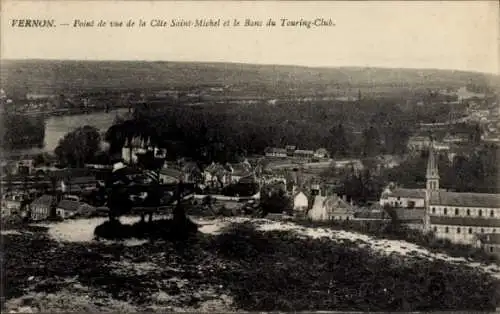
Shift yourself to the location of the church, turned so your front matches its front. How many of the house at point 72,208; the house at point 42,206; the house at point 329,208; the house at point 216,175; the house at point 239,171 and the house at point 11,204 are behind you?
0

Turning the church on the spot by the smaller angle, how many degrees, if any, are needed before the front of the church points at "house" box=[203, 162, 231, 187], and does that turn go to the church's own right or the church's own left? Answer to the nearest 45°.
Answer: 0° — it already faces it

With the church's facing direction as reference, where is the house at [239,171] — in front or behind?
in front

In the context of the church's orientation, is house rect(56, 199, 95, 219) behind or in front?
in front

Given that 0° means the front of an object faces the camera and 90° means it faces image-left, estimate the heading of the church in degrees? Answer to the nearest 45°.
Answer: approximately 90°

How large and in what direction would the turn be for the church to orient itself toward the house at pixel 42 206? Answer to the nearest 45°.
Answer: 0° — it already faces it

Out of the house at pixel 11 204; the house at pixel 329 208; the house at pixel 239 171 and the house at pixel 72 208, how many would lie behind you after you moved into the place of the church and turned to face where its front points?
0

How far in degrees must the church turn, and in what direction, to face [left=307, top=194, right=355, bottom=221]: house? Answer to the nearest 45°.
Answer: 0° — it already faces it

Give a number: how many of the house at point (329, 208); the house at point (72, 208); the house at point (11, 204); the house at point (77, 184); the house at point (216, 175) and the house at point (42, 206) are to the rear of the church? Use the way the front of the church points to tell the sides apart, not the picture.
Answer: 0
